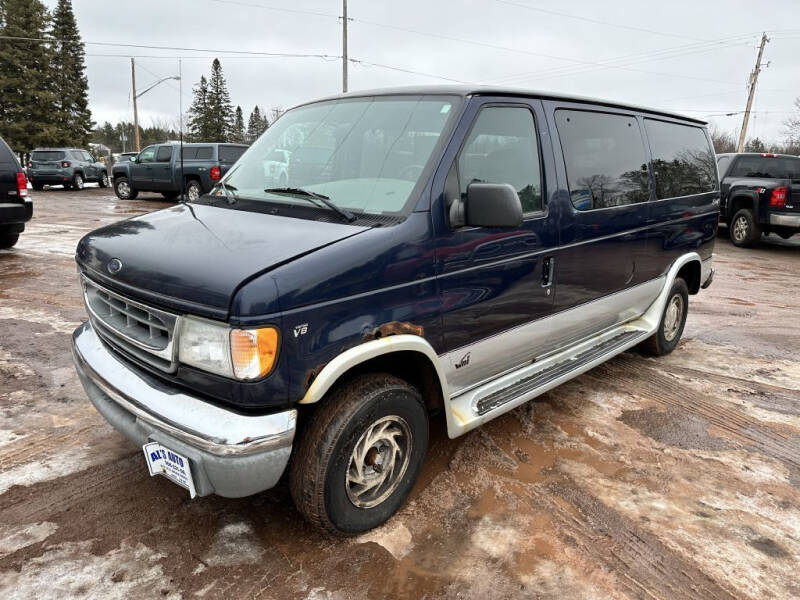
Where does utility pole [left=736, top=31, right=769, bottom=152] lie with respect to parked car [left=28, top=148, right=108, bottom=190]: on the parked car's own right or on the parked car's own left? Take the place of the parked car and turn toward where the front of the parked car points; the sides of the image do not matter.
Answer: on the parked car's own right

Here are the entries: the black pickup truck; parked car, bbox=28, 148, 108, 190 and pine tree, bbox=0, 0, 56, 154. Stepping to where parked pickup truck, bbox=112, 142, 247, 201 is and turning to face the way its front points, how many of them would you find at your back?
1

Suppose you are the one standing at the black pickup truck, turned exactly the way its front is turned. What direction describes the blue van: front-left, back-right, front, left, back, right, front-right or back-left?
back-left

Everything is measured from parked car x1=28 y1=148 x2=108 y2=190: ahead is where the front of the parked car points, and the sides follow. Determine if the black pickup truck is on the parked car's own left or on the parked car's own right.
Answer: on the parked car's own right

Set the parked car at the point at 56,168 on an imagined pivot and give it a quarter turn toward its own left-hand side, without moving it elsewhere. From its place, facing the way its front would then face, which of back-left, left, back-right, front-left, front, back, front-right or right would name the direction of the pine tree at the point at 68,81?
front-right

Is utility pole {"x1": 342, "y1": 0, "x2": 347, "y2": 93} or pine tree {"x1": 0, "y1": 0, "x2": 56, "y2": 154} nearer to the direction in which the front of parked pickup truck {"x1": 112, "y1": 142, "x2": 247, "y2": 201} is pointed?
the pine tree

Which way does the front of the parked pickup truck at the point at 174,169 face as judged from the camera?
facing away from the viewer and to the left of the viewer

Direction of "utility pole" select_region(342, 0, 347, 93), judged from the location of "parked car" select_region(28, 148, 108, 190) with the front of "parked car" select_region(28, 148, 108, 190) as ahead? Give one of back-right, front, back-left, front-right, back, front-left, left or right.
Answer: front-right

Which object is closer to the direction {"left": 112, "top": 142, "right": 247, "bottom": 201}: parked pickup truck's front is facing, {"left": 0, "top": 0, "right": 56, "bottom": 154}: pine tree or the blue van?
the pine tree

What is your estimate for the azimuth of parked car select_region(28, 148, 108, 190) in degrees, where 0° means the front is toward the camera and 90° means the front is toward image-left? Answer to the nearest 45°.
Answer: approximately 225°

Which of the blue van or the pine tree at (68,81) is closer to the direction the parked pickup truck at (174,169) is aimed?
the pine tree

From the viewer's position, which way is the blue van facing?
facing the viewer and to the left of the viewer

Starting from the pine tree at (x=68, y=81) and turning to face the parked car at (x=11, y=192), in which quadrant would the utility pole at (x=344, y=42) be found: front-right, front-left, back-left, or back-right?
front-left

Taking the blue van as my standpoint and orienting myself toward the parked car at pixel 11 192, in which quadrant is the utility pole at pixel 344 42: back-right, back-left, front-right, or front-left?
front-right

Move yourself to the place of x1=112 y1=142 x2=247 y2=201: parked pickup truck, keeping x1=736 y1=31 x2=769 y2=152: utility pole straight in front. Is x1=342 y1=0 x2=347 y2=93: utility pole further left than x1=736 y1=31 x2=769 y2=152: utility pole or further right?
left

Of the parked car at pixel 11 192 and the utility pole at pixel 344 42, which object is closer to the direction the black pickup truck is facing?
the utility pole

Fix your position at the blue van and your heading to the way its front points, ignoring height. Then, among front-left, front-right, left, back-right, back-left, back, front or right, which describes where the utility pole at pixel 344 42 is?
back-right
